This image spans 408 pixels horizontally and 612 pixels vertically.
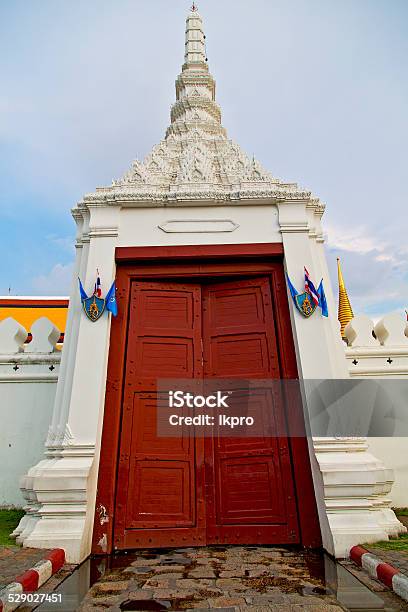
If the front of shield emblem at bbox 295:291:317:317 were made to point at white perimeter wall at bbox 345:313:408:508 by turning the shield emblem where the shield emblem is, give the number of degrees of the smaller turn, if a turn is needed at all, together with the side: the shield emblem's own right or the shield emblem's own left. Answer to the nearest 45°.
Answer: approximately 135° to the shield emblem's own left

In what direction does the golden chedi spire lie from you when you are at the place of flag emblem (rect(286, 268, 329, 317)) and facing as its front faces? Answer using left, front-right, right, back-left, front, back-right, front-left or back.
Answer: back

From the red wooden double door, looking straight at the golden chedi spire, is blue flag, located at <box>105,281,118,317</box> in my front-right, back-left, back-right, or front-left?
back-left

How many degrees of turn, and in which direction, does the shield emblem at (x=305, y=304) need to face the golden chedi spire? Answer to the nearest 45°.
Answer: approximately 180°

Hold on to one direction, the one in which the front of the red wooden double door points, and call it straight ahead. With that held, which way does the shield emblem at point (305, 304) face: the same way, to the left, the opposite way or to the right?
the same way

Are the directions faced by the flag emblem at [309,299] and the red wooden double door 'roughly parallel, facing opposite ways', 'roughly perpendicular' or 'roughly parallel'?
roughly parallel

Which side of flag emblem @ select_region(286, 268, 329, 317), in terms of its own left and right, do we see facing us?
front

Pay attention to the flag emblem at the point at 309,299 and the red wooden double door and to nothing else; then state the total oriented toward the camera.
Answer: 2

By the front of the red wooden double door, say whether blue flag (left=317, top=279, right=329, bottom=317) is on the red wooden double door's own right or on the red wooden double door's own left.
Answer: on the red wooden double door's own left

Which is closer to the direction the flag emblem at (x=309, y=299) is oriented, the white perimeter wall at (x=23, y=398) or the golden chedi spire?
the white perimeter wall

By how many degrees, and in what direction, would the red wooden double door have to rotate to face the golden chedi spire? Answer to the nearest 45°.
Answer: approximately 135° to its left

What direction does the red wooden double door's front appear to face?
toward the camera

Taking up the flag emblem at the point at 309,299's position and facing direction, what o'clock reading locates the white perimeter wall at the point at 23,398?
The white perimeter wall is roughly at 3 o'clock from the flag emblem.

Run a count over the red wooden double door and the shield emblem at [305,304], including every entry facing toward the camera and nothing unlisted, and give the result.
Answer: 2
